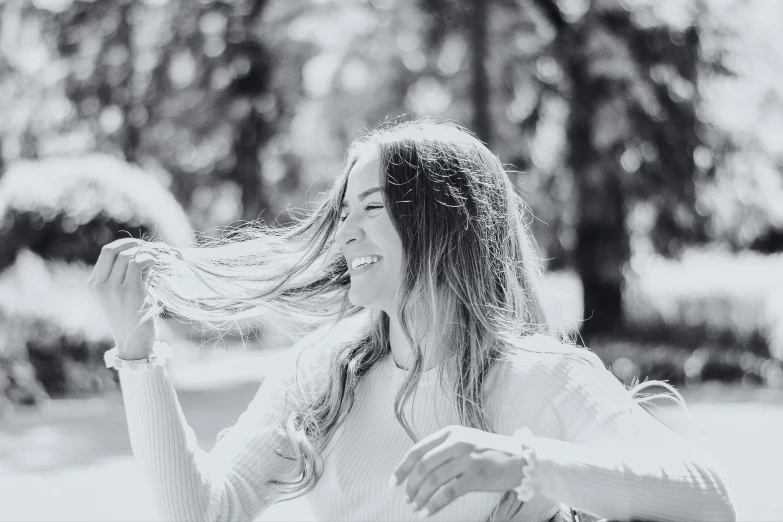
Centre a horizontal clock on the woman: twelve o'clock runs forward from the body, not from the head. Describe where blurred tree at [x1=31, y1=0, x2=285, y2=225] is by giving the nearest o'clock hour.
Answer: The blurred tree is roughly at 4 o'clock from the woman.

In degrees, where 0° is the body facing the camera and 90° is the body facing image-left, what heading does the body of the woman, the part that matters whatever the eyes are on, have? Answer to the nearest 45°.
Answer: approximately 45°

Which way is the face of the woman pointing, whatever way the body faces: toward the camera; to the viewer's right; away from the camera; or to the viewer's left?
to the viewer's left

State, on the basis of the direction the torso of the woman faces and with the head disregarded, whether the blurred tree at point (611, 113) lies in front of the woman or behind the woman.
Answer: behind
